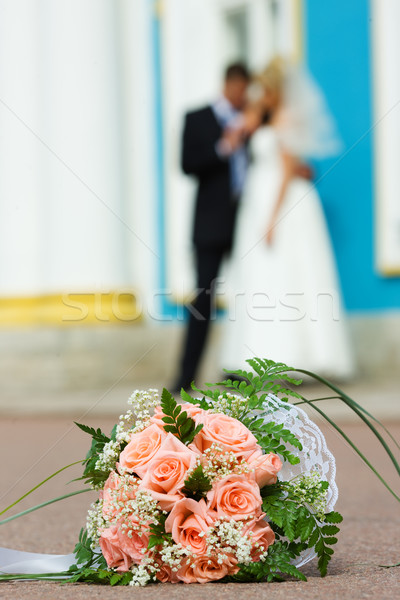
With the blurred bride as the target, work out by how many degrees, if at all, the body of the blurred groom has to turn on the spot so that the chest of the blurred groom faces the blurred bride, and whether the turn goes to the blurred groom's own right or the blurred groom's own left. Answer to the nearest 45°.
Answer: approximately 90° to the blurred groom's own left

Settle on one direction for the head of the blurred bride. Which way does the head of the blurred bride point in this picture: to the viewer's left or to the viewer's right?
to the viewer's left

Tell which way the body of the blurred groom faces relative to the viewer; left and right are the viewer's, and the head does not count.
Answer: facing the viewer and to the right of the viewer

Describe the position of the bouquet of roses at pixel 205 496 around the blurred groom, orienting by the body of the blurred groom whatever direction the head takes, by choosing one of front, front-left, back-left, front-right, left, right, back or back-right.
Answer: front-right
